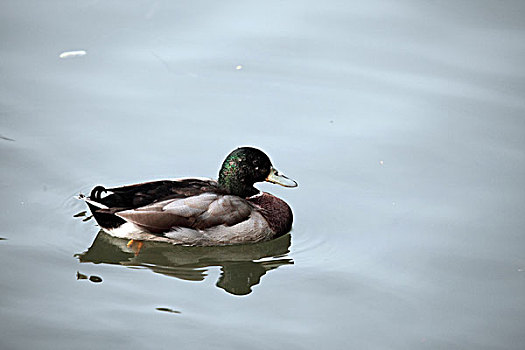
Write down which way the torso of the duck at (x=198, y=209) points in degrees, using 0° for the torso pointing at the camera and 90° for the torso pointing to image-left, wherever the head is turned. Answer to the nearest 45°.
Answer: approximately 270°
